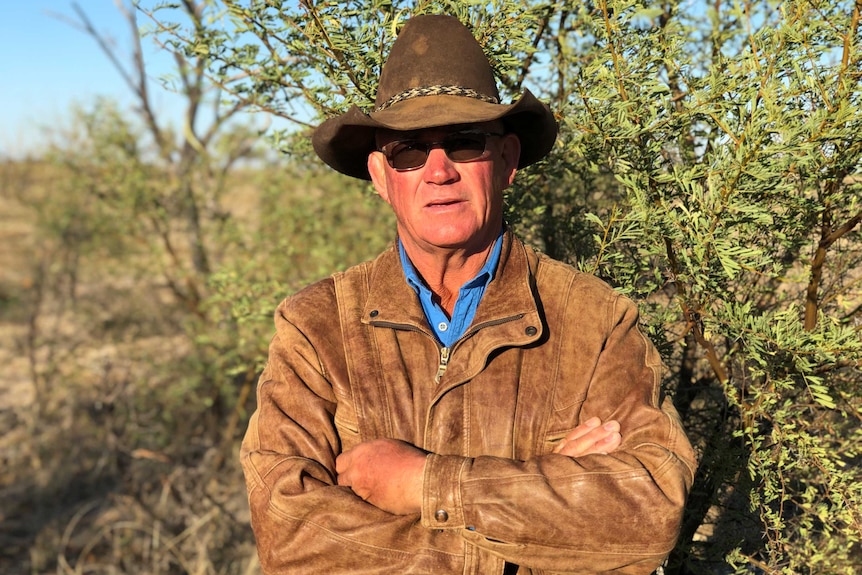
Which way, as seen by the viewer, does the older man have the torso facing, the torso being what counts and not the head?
toward the camera

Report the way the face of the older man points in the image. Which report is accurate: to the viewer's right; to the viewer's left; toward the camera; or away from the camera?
toward the camera
